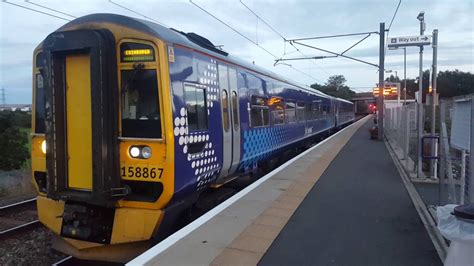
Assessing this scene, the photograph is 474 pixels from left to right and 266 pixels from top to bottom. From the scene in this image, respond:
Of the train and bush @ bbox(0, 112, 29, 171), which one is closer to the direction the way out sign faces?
the train

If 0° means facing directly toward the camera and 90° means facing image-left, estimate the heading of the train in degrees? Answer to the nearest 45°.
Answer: approximately 45°

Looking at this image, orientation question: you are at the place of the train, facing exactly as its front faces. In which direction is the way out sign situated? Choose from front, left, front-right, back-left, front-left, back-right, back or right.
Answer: back

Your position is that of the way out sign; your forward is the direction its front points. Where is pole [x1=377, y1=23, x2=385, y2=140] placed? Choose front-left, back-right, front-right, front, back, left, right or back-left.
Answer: back

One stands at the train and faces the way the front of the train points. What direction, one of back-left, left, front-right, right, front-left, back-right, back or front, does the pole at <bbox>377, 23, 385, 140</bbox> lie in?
back

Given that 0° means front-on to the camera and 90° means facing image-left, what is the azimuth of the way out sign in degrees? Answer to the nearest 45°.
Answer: approximately 0°

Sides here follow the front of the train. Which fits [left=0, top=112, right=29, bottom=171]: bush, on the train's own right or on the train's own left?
on the train's own right
